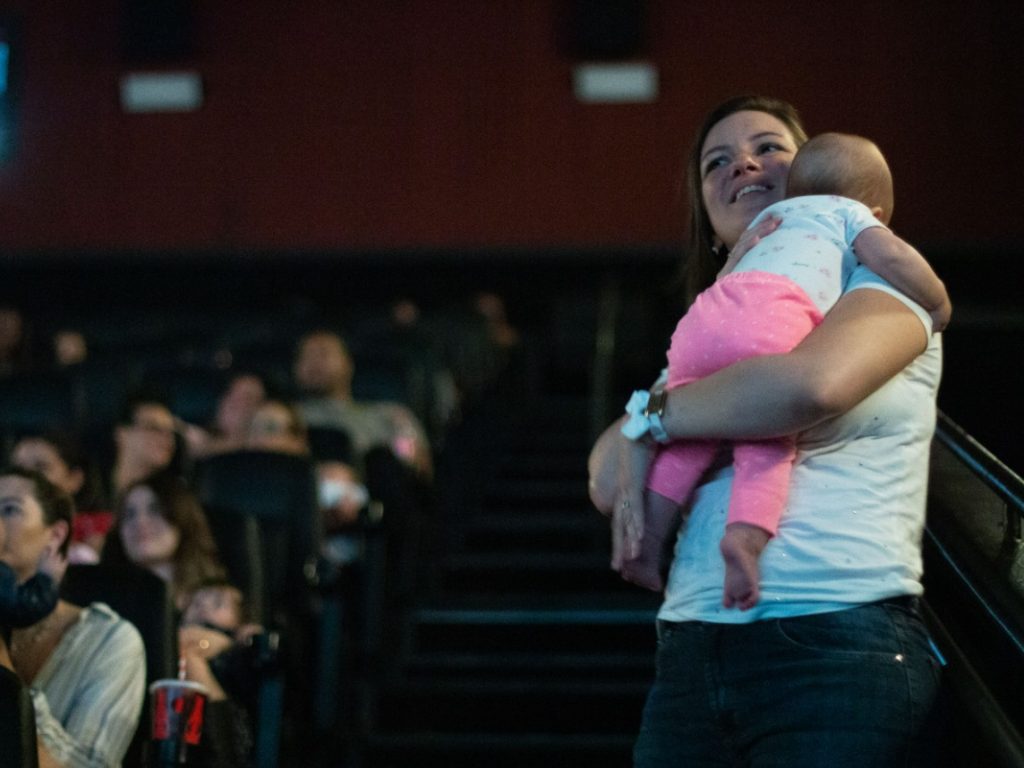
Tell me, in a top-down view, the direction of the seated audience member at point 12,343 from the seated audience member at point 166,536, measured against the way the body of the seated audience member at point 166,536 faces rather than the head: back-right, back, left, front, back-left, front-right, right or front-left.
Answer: back-right

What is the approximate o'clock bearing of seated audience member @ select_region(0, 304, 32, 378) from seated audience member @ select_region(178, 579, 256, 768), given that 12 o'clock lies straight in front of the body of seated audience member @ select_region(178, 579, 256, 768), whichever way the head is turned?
seated audience member @ select_region(0, 304, 32, 378) is roughly at 4 o'clock from seated audience member @ select_region(178, 579, 256, 768).

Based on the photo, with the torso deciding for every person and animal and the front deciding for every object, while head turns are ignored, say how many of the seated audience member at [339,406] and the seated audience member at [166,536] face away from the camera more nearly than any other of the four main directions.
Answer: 0

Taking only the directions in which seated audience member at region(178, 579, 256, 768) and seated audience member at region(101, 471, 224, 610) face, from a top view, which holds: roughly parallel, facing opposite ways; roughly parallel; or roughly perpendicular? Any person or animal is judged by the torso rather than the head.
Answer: roughly parallel

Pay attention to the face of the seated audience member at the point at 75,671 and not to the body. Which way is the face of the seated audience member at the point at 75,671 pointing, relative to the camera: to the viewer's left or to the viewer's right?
to the viewer's left

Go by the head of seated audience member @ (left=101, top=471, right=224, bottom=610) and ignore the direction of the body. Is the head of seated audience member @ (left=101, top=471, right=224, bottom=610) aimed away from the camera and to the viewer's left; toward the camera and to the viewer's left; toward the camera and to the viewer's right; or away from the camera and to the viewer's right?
toward the camera and to the viewer's left

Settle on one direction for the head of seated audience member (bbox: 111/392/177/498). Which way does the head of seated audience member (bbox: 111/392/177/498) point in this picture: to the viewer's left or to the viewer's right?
to the viewer's left

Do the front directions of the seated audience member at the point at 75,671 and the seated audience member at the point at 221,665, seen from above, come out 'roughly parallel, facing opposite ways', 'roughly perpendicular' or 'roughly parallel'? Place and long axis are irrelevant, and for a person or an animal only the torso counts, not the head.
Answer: roughly parallel

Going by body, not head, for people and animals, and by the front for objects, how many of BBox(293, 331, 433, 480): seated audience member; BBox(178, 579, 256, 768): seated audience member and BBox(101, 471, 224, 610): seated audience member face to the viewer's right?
0

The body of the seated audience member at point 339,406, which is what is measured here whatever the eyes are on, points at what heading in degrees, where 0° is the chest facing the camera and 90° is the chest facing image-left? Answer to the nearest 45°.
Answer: approximately 45°

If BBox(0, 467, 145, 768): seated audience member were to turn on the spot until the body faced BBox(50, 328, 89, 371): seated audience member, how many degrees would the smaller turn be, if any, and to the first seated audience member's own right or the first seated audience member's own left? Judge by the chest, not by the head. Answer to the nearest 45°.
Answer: approximately 135° to the first seated audience member's own right

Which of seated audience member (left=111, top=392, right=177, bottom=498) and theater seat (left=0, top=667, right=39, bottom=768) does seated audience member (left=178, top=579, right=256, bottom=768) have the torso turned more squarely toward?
the theater seat

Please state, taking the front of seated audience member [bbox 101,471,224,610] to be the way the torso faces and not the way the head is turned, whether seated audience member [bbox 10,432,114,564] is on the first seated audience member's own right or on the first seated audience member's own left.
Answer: on the first seated audience member's own right
